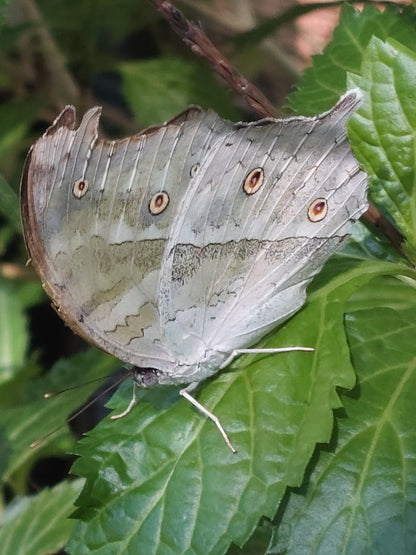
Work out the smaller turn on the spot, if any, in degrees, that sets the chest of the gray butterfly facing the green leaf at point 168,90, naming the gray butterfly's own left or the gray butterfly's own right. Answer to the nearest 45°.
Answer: approximately 90° to the gray butterfly's own right

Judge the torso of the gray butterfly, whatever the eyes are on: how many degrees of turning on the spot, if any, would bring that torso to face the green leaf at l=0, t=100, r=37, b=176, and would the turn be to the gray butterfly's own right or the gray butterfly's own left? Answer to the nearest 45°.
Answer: approximately 45° to the gray butterfly's own right

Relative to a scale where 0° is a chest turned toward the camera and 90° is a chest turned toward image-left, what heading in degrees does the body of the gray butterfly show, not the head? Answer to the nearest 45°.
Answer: approximately 90°

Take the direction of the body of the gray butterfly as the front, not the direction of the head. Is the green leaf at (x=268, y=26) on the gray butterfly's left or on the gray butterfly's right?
on the gray butterfly's right
